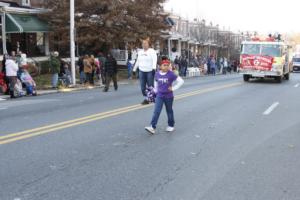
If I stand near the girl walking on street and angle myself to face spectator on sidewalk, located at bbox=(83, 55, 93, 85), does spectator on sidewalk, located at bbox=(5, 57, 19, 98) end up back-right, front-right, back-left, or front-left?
front-left

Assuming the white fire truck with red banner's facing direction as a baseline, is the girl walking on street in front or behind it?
in front

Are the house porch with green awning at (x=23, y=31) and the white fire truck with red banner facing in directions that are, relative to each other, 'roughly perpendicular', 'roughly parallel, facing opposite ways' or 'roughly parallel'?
roughly perpendicular

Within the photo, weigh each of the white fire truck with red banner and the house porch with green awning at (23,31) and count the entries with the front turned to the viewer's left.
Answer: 0

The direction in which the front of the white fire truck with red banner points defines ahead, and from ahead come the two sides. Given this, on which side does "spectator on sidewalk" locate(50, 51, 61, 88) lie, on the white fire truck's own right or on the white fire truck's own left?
on the white fire truck's own right

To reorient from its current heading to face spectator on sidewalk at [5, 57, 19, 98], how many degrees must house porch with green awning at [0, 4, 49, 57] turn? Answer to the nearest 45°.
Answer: approximately 45° to its right

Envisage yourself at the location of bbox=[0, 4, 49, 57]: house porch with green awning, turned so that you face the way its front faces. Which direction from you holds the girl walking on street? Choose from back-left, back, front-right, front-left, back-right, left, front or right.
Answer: front-right

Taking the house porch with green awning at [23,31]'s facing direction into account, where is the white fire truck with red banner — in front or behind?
in front

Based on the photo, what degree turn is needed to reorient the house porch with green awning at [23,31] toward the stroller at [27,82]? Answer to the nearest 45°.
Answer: approximately 45° to its right

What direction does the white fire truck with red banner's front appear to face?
toward the camera

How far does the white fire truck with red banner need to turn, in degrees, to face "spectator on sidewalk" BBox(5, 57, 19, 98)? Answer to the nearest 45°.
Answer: approximately 45° to its right

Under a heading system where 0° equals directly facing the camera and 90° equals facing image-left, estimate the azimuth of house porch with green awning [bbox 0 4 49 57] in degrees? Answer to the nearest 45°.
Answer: approximately 315°

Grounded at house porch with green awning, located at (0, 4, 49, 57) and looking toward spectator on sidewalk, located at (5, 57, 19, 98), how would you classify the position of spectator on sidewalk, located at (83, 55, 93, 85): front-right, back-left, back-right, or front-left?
front-left

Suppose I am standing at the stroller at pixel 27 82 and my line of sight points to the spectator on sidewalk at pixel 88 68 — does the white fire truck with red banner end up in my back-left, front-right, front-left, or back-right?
front-right
